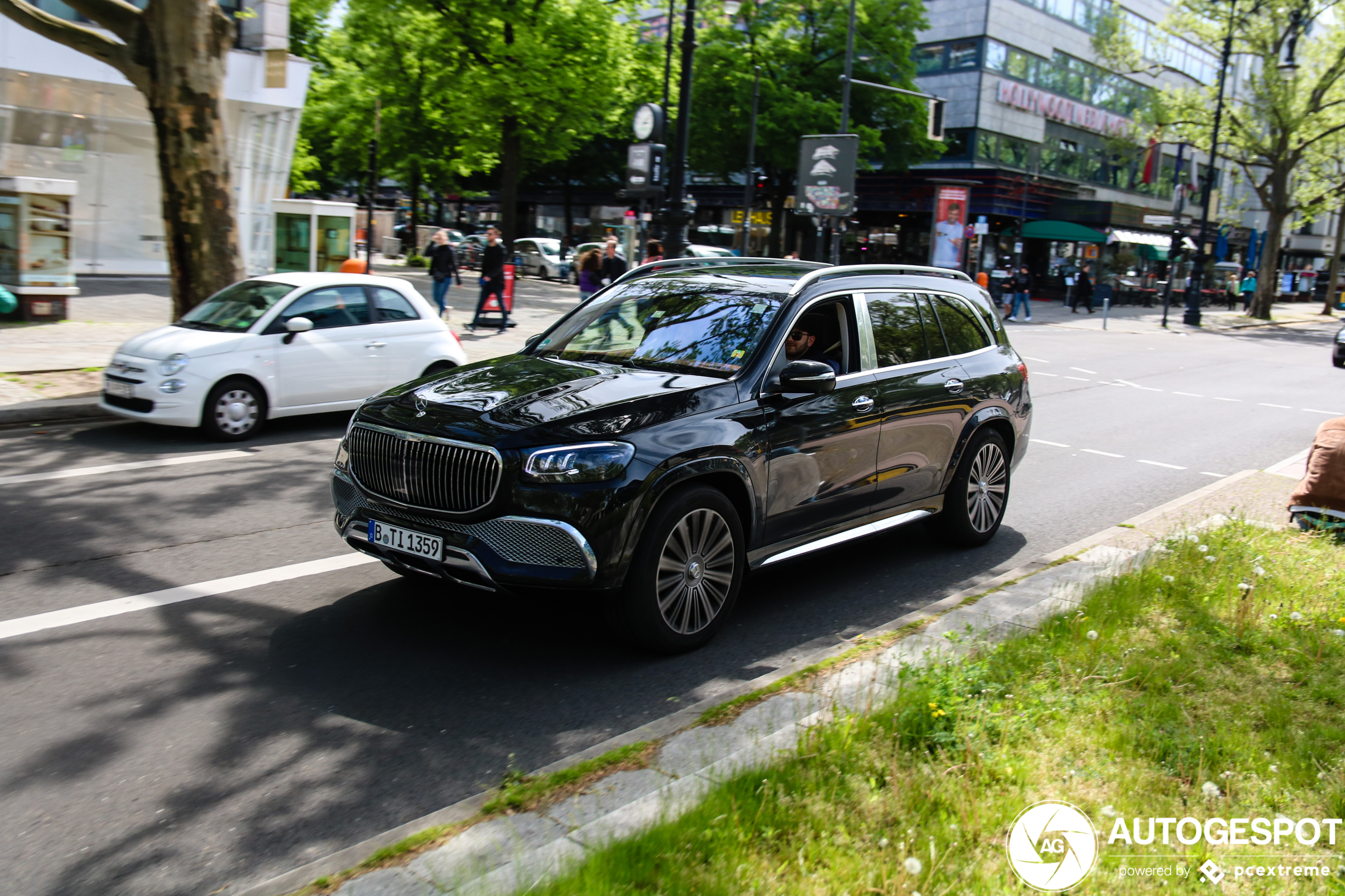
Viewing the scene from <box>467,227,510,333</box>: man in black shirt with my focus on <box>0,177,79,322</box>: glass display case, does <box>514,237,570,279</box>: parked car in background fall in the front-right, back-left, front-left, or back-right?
back-right

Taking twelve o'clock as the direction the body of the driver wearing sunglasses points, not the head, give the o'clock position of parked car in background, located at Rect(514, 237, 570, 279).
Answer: The parked car in background is roughly at 4 o'clock from the driver wearing sunglasses.

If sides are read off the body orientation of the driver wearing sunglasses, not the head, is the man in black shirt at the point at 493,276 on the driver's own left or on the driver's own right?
on the driver's own right

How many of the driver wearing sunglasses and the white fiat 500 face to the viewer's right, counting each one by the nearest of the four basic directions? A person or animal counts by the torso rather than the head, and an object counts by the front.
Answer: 0

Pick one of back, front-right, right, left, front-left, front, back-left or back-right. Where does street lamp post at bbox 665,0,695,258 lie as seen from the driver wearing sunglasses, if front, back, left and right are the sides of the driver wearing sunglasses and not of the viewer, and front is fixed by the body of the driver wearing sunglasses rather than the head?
back-right

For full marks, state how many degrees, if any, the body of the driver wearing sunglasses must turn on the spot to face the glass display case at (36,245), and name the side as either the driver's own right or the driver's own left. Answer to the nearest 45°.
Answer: approximately 90° to the driver's own right

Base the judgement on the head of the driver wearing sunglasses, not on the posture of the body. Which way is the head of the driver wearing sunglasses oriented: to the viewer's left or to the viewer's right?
to the viewer's left

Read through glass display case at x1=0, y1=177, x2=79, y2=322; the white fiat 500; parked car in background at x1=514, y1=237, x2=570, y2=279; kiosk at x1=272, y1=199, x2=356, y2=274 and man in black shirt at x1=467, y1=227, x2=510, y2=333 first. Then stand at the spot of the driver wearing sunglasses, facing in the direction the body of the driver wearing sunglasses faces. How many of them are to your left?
0

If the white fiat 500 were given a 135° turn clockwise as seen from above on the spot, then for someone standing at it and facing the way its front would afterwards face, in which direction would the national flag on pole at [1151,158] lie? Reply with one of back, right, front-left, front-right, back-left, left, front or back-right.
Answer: front-right

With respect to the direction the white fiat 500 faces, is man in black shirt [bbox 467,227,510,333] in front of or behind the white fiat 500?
behind

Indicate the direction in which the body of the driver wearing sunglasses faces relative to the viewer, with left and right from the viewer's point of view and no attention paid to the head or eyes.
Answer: facing the viewer and to the left of the viewer

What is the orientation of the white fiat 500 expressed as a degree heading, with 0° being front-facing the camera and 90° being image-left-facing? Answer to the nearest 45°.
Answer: approximately 45°
